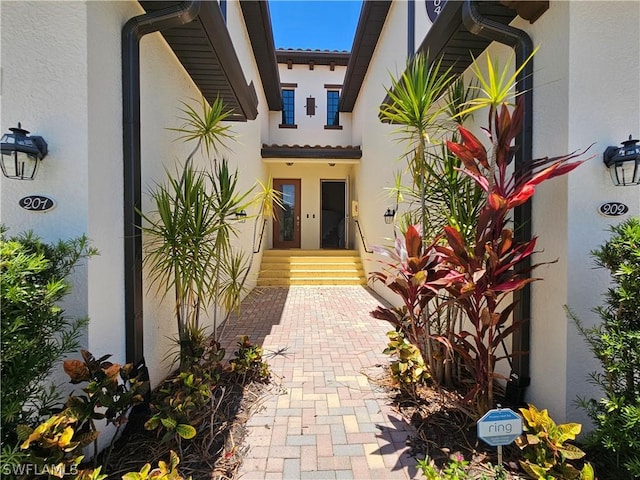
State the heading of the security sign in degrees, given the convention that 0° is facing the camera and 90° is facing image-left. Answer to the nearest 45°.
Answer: approximately 0°

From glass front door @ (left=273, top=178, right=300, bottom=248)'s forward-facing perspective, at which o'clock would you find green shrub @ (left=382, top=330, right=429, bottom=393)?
The green shrub is roughly at 12 o'clock from the glass front door.

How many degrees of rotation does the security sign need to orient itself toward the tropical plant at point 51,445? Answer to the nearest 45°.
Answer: approximately 45° to its right

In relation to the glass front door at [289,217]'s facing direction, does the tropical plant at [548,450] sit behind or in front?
in front

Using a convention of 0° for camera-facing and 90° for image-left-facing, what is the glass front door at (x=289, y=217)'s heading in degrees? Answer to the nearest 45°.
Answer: approximately 0°

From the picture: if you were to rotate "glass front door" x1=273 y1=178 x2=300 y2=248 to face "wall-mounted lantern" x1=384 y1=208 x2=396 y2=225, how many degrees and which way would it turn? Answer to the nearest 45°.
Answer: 0° — it already faces it

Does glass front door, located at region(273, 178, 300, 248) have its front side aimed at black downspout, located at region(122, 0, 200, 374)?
yes
